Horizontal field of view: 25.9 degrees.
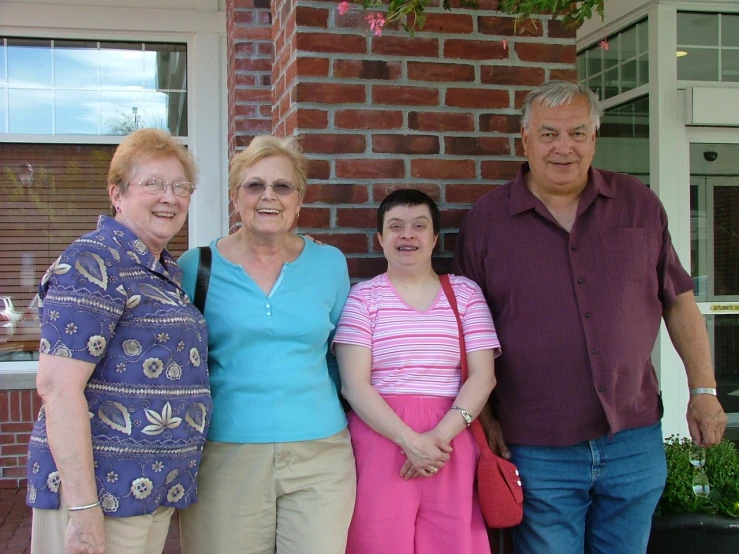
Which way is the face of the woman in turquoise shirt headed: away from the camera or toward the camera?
toward the camera

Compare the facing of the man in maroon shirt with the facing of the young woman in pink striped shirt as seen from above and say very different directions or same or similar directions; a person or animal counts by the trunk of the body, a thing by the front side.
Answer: same or similar directions

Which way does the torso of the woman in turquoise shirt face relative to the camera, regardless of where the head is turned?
toward the camera

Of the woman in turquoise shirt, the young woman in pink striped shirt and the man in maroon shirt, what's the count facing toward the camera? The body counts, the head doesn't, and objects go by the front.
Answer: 3

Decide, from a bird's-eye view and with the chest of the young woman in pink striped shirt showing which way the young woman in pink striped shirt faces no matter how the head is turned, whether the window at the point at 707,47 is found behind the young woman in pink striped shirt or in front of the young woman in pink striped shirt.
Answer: behind

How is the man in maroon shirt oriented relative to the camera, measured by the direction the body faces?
toward the camera

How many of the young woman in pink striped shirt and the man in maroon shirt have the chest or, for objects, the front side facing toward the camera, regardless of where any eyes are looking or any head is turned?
2

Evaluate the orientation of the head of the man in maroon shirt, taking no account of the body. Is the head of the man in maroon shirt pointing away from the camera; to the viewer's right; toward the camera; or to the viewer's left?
toward the camera

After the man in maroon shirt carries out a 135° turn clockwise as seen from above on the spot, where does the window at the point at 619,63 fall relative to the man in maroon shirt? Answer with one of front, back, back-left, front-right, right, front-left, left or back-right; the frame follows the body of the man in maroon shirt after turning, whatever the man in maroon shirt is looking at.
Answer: front-right

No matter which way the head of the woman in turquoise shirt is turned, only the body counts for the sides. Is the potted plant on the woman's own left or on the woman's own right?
on the woman's own left

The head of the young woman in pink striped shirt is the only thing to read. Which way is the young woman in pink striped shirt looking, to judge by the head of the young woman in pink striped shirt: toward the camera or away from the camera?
toward the camera

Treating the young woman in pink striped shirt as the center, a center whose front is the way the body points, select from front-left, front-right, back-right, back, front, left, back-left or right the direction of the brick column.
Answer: back
